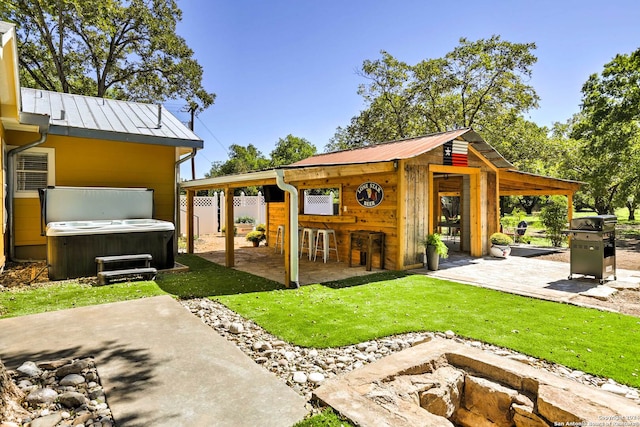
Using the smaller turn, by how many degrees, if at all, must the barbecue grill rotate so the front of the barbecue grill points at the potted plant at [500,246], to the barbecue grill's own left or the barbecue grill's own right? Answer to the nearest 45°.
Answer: approximately 90° to the barbecue grill's own right

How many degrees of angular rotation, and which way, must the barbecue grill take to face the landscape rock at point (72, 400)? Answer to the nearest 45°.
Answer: approximately 45° to its left

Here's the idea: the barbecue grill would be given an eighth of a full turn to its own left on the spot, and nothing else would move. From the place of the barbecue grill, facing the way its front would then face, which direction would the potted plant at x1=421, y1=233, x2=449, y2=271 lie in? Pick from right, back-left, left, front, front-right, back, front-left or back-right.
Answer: right

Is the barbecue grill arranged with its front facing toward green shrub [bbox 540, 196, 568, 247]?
no

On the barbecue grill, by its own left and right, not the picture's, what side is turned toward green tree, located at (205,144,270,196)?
right

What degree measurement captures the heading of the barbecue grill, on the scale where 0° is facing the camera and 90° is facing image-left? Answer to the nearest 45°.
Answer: approximately 45°

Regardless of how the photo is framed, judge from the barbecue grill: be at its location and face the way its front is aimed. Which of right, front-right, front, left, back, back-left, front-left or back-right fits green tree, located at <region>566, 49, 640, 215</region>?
back-right

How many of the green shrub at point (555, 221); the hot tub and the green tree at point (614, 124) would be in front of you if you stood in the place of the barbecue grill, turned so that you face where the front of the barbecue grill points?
1

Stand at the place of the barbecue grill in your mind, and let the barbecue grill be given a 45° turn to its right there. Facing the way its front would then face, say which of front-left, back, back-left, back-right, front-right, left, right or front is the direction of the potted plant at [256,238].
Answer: front

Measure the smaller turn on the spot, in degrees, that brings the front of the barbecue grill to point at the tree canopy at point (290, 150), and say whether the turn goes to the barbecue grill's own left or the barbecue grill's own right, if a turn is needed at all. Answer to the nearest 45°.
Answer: approximately 90° to the barbecue grill's own right

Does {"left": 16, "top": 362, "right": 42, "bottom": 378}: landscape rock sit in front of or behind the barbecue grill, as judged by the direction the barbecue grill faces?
in front

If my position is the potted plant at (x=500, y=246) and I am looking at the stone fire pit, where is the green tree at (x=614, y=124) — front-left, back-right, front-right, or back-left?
back-left

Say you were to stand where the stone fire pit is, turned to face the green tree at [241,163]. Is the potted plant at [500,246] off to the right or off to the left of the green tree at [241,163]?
right

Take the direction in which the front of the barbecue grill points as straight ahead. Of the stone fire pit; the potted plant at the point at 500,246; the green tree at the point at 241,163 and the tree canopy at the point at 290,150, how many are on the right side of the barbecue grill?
3
